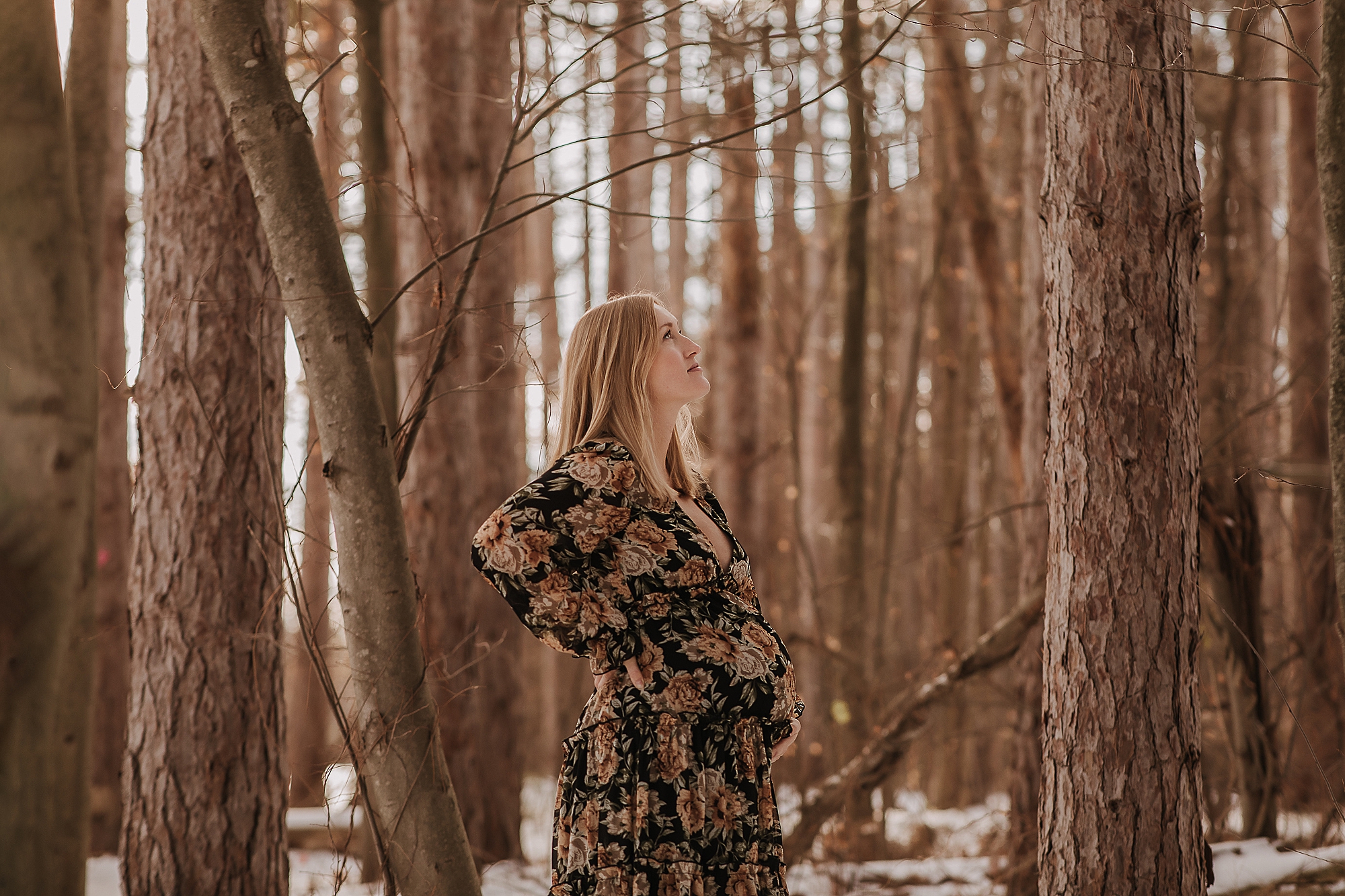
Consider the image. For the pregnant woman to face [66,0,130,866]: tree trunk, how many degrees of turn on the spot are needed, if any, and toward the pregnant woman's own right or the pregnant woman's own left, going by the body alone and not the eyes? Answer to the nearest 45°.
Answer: approximately 135° to the pregnant woman's own left

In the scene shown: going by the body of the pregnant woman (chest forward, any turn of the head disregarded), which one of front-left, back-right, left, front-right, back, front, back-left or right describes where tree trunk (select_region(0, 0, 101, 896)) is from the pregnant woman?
back

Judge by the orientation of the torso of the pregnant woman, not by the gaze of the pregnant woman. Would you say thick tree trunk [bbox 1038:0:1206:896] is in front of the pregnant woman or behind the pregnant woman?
in front

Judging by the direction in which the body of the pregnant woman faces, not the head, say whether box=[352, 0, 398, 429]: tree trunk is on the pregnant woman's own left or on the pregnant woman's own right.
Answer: on the pregnant woman's own left

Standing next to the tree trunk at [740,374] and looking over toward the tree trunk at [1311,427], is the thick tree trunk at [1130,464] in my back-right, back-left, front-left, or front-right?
front-right

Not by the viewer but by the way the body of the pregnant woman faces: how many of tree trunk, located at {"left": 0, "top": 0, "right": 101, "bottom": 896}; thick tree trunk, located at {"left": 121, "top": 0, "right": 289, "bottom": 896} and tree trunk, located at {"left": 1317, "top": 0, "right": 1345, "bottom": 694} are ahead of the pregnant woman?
1

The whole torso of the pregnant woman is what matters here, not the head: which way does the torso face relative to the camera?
to the viewer's right

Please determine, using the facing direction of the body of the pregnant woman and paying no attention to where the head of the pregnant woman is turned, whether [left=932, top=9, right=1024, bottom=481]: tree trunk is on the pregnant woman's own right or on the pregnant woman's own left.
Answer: on the pregnant woman's own left

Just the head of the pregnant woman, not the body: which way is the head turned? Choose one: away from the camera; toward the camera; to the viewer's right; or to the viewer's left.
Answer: to the viewer's right

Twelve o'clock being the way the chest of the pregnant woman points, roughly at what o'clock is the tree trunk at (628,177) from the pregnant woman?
The tree trunk is roughly at 9 o'clock from the pregnant woman.
